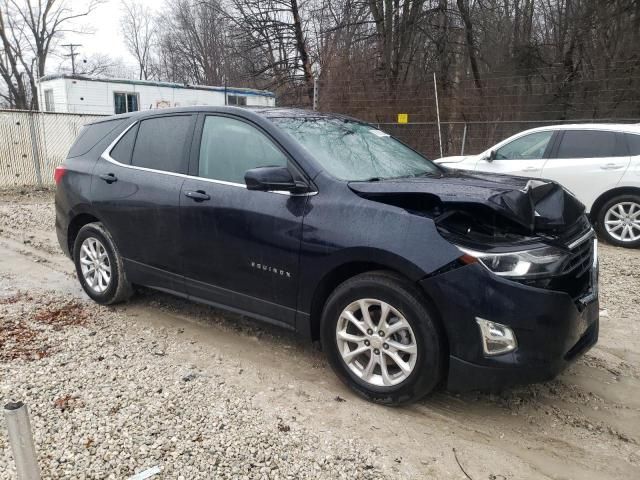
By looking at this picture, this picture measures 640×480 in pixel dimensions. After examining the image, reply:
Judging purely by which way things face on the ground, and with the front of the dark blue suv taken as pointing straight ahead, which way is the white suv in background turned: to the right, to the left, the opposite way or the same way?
the opposite way

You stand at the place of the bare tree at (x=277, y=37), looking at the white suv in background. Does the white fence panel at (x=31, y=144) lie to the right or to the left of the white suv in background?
right

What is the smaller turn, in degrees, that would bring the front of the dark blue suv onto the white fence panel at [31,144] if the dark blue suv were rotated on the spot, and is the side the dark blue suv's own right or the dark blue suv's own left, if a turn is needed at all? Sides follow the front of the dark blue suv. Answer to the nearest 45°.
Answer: approximately 180°

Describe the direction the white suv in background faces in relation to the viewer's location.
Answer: facing to the left of the viewer

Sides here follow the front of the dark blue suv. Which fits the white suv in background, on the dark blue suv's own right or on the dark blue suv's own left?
on the dark blue suv's own left

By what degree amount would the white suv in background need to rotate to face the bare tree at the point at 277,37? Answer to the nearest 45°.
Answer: approximately 45° to its right

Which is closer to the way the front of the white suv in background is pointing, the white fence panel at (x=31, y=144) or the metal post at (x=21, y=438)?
the white fence panel

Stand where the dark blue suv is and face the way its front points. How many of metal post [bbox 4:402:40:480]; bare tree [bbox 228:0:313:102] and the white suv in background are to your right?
1

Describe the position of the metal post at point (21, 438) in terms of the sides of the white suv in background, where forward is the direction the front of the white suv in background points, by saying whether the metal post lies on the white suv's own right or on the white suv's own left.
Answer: on the white suv's own left

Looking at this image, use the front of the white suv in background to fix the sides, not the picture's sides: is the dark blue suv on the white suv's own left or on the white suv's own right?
on the white suv's own left

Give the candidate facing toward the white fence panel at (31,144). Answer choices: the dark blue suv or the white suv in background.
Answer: the white suv in background

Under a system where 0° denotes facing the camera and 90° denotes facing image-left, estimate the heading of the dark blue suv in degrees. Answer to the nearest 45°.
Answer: approximately 315°

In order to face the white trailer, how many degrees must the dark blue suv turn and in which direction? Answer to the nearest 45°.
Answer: approximately 180°

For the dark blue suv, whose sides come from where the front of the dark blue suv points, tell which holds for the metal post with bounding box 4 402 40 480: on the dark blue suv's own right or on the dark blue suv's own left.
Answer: on the dark blue suv's own right

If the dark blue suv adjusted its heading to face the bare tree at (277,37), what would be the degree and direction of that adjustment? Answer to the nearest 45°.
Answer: approximately 135° to its left

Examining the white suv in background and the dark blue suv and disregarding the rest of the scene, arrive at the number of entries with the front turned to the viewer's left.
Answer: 1
